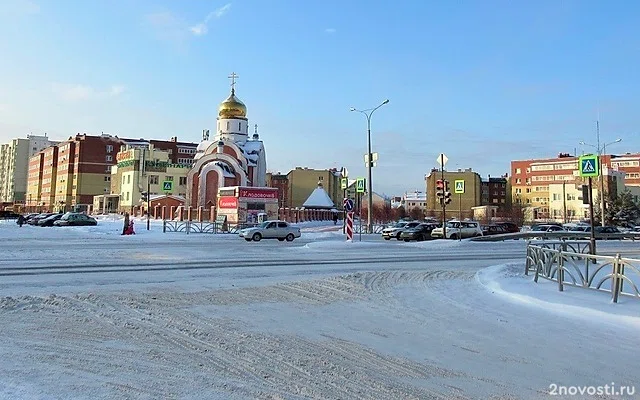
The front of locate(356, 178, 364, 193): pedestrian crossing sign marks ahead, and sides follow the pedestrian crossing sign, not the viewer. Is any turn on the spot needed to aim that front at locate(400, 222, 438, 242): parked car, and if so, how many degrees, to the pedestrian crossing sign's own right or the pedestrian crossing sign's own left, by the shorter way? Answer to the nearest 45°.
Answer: approximately 90° to the pedestrian crossing sign's own left

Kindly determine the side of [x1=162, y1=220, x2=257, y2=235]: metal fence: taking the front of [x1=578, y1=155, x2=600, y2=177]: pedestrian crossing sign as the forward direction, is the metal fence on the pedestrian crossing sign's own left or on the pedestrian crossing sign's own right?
on the pedestrian crossing sign's own right

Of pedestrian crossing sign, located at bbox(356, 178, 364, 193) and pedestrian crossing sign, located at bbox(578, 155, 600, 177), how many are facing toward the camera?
2

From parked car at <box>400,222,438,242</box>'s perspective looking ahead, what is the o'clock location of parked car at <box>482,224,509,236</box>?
parked car at <box>482,224,509,236</box> is roughly at 6 o'clock from parked car at <box>400,222,438,242</box>.

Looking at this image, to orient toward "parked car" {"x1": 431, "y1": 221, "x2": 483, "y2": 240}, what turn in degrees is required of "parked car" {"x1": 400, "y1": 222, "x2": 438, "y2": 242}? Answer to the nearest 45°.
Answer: approximately 180°

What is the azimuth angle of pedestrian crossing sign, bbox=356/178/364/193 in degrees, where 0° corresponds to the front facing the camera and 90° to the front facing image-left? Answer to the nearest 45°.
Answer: approximately 0°

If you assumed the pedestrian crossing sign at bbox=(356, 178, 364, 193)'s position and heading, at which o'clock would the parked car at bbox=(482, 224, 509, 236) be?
The parked car is roughly at 8 o'clock from the pedestrian crossing sign.

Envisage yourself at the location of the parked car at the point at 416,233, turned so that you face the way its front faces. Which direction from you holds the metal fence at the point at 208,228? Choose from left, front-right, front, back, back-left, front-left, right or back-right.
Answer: front-right

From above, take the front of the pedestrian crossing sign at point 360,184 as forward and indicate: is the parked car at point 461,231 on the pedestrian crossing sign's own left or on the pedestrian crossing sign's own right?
on the pedestrian crossing sign's own left

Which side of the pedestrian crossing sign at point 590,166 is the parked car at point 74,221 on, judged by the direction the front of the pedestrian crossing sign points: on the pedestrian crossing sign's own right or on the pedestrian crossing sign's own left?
on the pedestrian crossing sign's own right

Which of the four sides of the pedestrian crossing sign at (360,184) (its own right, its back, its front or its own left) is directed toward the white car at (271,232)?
right

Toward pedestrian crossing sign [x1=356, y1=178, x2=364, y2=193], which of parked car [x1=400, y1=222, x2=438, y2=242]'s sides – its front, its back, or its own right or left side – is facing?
front
